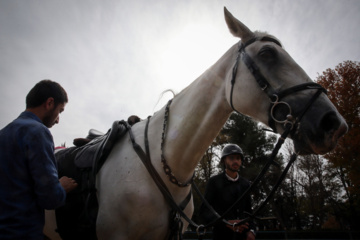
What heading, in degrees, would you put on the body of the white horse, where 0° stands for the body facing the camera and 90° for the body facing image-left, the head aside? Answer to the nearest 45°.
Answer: approximately 270°

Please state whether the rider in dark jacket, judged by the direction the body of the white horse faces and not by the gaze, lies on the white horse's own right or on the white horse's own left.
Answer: on the white horse's own left

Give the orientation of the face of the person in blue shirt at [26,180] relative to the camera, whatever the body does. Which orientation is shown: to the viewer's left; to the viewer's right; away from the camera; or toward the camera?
to the viewer's right

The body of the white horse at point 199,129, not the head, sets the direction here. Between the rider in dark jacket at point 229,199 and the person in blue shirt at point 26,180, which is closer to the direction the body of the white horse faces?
the rider in dark jacket
